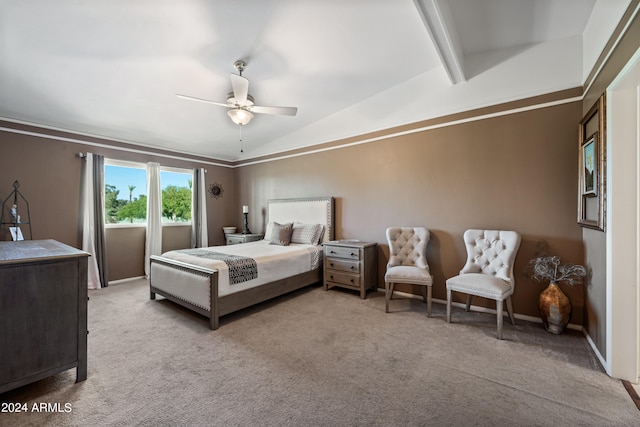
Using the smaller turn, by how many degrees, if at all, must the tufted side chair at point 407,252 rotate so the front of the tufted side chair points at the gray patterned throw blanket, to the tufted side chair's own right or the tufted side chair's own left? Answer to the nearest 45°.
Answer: approximately 45° to the tufted side chair's own right

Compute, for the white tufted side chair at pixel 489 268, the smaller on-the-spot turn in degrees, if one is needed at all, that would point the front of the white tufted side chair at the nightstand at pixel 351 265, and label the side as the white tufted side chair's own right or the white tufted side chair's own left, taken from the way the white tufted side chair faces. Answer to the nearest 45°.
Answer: approximately 45° to the white tufted side chair's own right

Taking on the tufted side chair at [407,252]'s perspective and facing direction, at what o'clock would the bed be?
The bed is roughly at 2 o'clock from the tufted side chair.

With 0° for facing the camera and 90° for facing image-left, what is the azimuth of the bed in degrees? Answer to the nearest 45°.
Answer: approximately 45°

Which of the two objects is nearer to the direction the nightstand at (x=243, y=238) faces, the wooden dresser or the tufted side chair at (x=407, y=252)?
the wooden dresser

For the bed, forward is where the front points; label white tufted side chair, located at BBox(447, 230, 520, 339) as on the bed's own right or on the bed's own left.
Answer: on the bed's own left
